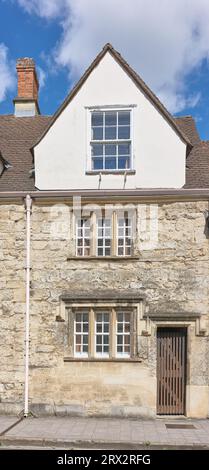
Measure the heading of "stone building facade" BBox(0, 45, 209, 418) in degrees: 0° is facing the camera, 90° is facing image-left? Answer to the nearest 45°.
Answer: approximately 0°

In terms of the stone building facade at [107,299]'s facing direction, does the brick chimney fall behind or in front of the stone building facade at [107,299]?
behind
